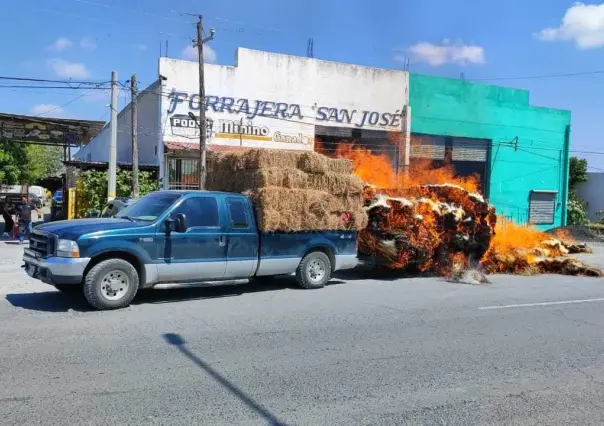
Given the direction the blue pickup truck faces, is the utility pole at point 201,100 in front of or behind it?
behind

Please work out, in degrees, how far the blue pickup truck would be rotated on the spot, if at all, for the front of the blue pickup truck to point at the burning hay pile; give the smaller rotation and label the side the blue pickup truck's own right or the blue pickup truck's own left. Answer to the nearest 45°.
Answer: approximately 180°

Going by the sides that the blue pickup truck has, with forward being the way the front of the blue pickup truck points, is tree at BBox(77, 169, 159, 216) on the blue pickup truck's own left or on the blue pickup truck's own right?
on the blue pickup truck's own right

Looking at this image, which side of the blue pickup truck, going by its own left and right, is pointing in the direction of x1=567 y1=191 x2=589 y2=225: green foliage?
back

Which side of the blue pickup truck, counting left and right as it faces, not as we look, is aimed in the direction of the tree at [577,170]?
back

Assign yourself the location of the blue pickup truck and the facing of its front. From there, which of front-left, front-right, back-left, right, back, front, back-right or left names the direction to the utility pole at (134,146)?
back-right

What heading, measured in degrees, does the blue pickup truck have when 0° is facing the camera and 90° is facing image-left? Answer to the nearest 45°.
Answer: approximately 45°

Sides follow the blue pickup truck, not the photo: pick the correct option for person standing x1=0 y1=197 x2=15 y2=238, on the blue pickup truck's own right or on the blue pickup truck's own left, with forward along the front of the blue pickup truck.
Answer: on the blue pickup truck's own right
